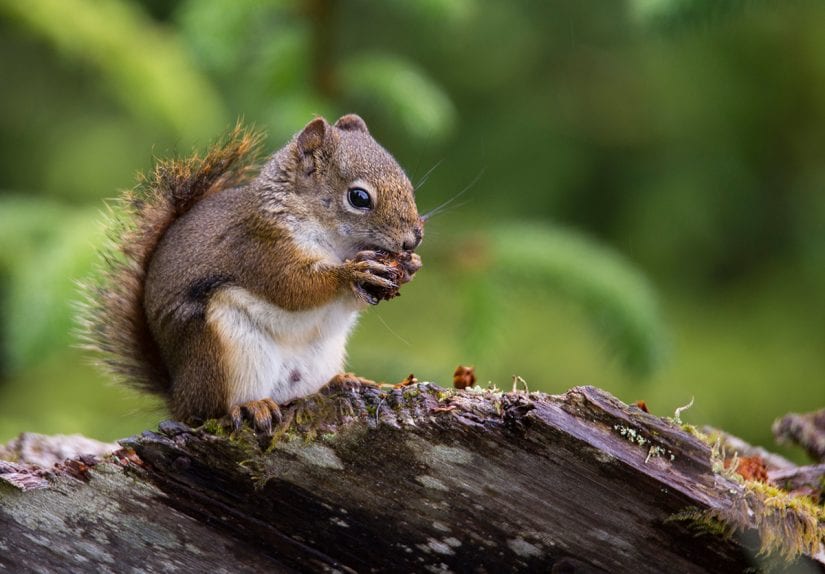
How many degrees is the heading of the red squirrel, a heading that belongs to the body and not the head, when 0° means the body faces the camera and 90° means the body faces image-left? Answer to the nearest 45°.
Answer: approximately 315°

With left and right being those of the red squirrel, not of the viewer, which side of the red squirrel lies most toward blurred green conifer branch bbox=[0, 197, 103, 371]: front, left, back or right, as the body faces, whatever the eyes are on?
back

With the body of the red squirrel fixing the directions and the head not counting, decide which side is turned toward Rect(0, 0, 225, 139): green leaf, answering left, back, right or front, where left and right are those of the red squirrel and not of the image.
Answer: back

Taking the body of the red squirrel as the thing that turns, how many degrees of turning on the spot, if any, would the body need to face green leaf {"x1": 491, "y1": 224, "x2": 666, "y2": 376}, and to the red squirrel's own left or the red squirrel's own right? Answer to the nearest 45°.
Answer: approximately 90° to the red squirrel's own left
